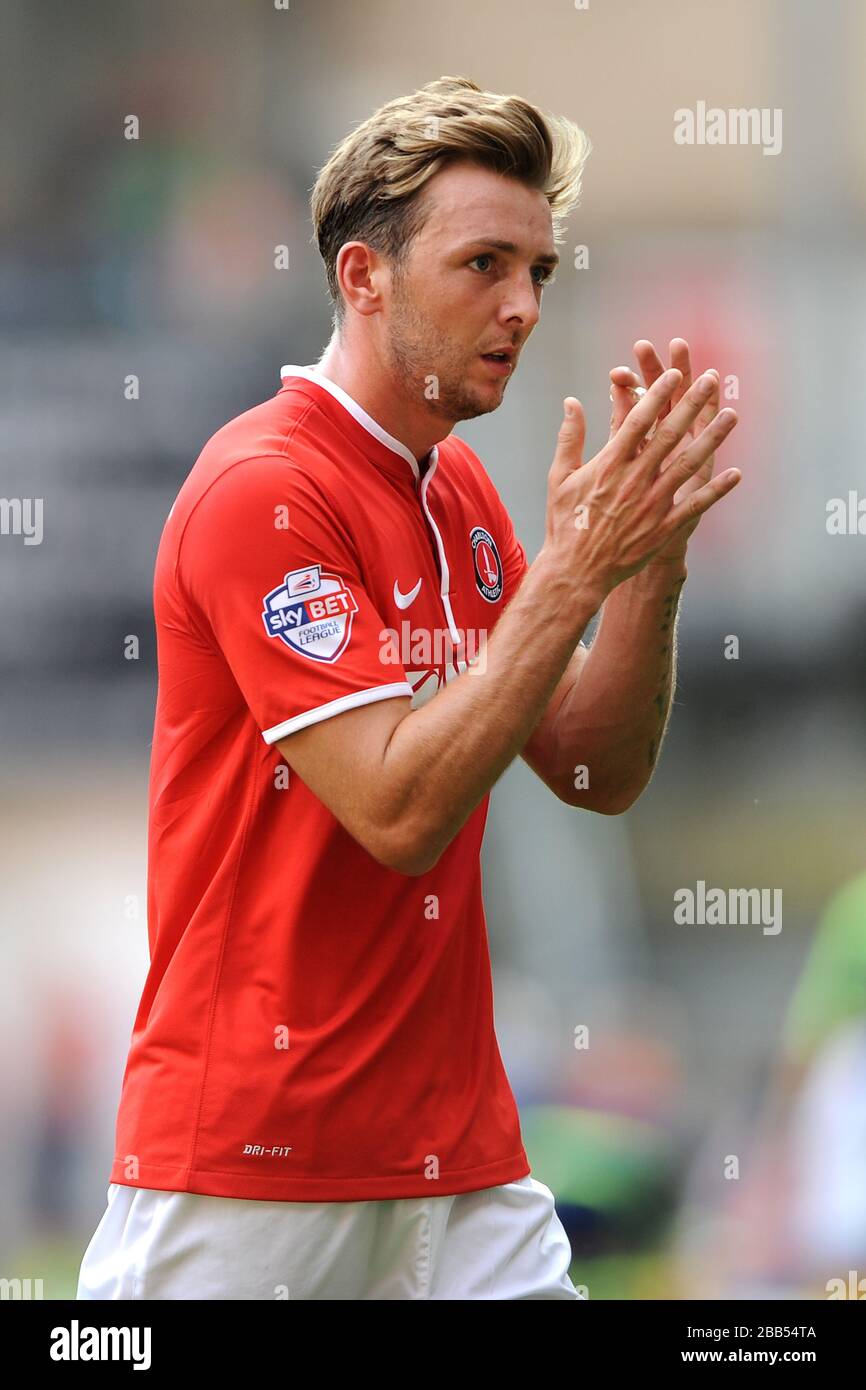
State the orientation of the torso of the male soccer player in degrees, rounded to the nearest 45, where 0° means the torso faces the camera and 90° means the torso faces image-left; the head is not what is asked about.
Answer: approximately 315°

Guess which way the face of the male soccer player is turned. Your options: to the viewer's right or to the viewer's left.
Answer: to the viewer's right
